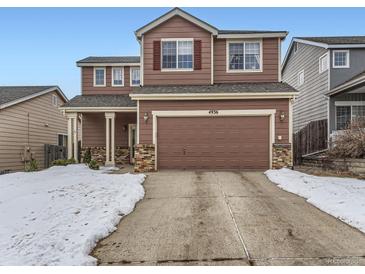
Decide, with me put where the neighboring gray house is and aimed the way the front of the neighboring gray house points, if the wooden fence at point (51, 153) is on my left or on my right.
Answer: on my right

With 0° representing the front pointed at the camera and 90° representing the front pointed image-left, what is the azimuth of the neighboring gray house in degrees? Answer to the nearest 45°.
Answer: approximately 0°

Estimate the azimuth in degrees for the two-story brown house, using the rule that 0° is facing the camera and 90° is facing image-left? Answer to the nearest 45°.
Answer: approximately 0°

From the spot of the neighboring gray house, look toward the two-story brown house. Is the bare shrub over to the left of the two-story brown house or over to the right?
left

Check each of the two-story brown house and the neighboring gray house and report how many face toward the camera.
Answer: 2

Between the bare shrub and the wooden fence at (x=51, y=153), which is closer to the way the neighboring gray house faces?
the bare shrub
